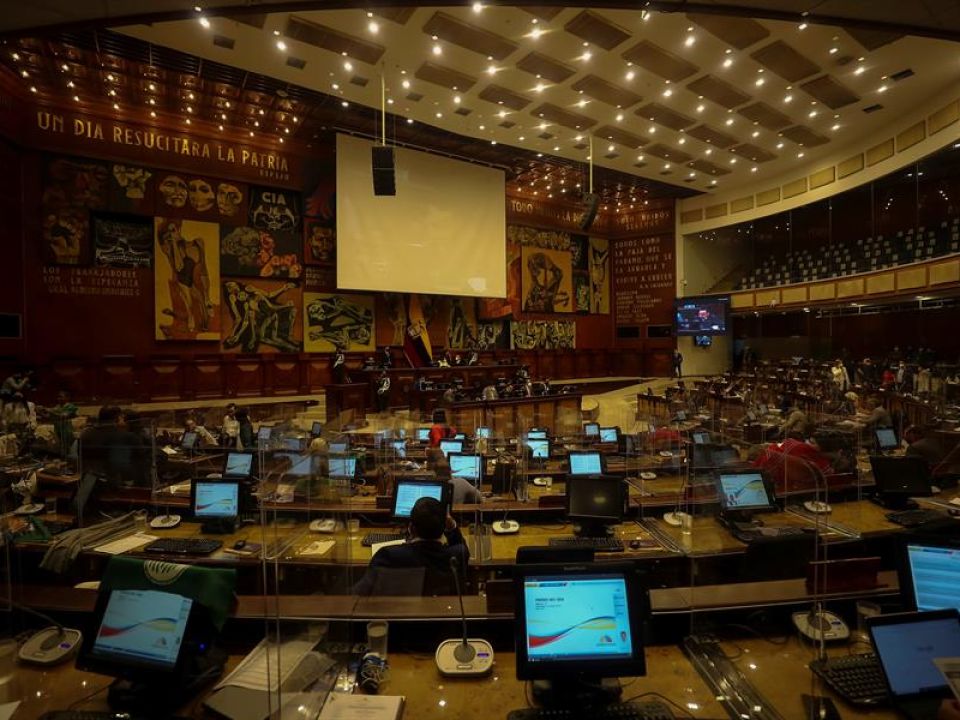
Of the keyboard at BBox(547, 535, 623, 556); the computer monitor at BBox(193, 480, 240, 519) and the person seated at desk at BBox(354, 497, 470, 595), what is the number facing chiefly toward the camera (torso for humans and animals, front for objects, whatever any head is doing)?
2

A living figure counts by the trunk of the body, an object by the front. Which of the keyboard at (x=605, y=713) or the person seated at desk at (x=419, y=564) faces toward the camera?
the keyboard

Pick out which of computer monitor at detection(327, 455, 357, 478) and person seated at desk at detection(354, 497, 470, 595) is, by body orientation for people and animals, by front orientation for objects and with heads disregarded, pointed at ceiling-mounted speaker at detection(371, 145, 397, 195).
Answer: the person seated at desk

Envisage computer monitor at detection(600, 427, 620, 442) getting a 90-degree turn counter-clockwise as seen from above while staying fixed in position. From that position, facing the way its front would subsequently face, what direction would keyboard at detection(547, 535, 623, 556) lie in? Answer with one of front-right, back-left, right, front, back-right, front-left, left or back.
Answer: right

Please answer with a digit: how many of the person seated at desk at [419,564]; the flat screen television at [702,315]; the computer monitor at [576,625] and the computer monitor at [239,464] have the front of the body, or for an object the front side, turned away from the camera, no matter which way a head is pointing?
1

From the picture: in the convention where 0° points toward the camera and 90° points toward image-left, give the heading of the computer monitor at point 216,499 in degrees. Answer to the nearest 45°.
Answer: approximately 0°

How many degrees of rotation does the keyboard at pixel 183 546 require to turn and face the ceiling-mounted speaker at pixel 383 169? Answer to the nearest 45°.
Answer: approximately 135° to its left

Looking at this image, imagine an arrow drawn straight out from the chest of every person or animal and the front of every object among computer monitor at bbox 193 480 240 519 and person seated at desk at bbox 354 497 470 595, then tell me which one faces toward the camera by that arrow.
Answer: the computer monitor

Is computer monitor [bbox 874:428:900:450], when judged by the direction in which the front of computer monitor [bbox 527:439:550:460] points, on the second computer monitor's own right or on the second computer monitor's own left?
on the second computer monitor's own left

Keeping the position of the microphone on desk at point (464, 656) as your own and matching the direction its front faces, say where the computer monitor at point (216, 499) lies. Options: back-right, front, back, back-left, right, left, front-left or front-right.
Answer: back-right

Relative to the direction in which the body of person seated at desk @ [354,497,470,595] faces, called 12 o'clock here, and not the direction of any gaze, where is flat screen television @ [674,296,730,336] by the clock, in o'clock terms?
The flat screen television is roughly at 1 o'clock from the person seated at desk.

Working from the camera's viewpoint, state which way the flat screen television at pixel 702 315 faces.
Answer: facing the viewer

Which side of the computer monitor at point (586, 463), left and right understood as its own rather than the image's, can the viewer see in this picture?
front

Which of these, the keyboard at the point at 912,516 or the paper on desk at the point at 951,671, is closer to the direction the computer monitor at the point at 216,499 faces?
the paper on desk

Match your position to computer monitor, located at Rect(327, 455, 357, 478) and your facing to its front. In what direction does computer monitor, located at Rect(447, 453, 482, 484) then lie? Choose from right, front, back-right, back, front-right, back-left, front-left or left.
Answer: back-left

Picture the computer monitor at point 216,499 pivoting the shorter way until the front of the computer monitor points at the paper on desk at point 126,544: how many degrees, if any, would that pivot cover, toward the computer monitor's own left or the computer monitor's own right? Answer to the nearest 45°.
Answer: approximately 90° to the computer monitor's own right

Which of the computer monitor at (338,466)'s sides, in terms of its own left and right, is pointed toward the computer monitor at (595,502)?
left

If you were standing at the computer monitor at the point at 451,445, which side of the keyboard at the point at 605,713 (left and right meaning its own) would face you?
back

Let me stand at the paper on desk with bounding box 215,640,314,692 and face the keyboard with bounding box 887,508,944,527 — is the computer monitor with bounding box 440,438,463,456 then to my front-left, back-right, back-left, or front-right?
front-left

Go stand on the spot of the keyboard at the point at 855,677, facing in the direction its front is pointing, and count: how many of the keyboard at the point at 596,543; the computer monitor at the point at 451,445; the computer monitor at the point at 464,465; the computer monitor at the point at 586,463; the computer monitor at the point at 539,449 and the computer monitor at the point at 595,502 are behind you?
6

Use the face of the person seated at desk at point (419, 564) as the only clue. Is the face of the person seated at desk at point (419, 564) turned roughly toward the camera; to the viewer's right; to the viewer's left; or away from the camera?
away from the camera
